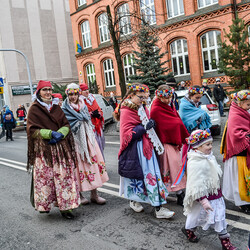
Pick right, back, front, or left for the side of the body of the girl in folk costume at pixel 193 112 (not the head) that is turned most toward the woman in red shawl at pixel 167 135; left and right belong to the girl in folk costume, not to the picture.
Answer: right

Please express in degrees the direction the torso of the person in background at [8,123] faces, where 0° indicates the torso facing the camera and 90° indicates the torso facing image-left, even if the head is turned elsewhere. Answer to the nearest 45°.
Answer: approximately 0°

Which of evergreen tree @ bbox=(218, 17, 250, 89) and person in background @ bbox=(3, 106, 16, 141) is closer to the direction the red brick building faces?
the person in background

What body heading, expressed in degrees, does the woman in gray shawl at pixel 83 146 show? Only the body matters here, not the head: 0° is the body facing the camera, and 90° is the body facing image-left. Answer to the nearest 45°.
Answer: approximately 315°

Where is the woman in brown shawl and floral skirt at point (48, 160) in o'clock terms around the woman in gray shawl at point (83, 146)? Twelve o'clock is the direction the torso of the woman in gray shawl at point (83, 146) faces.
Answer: the woman in brown shawl and floral skirt at point (48, 160) is roughly at 3 o'clock from the woman in gray shawl at point (83, 146).

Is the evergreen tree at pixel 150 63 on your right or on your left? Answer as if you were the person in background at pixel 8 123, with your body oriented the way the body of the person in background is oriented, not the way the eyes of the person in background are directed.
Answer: on your left

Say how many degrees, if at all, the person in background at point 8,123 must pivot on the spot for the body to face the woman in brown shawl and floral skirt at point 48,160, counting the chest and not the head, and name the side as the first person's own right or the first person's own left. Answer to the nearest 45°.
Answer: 0° — they already face them

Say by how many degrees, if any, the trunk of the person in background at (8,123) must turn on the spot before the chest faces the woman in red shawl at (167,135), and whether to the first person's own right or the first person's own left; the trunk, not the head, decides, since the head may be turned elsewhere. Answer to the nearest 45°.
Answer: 0° — they already face them
